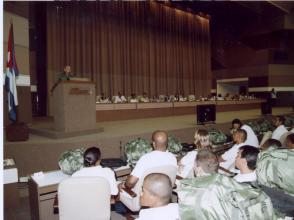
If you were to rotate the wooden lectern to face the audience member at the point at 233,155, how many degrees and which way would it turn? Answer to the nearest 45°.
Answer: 0° — it already faces them

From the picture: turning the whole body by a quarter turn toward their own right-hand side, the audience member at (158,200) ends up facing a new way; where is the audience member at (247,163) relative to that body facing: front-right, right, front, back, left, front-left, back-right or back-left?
front

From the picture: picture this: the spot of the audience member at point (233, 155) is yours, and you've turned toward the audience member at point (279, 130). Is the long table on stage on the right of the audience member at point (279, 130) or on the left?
left

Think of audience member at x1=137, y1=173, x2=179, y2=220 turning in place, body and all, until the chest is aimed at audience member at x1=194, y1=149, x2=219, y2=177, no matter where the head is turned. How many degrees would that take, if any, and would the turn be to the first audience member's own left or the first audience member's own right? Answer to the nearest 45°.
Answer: approximately 90° to the first audience member's own right

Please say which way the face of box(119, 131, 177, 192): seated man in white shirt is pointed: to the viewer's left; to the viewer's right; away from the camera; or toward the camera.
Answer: away from the camera

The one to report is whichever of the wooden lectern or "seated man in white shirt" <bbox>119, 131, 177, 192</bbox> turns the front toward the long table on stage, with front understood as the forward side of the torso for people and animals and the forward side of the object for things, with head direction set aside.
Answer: the seated man in white shirt

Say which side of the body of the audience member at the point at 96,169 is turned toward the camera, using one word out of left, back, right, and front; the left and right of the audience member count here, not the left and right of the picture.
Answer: back

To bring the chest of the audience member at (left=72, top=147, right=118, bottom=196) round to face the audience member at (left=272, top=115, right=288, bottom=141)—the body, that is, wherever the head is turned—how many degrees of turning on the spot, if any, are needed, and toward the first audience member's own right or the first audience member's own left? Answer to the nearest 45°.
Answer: approximately 45° to the first audience member's own right

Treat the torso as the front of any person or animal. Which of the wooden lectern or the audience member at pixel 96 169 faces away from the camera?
the audience member

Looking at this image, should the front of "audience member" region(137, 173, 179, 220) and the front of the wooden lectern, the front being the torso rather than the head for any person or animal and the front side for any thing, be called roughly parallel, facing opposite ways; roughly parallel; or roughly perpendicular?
roughly parallel, facing opposite ways

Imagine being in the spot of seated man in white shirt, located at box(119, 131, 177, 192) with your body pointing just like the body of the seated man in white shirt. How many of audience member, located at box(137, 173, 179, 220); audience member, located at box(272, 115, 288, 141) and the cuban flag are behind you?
1

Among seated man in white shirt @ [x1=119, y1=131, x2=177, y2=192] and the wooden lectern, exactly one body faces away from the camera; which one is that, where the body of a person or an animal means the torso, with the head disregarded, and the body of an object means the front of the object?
the seated man in white shirt

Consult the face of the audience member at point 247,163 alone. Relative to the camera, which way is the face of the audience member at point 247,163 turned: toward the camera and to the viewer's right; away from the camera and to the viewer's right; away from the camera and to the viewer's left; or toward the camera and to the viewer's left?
away from the camera and to the viewer's left

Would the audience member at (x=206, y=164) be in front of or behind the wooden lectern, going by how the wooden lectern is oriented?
in front

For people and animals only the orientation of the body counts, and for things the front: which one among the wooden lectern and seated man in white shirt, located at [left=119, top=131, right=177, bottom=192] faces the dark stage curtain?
the seated man in white shirt

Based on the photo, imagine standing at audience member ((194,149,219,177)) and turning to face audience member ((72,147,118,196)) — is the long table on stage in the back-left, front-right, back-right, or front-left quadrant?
front-right

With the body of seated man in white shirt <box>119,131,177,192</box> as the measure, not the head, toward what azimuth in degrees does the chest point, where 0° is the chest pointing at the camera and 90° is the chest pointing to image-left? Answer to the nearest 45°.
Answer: approximately 180°

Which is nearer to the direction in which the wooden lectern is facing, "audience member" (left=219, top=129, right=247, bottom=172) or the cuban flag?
the audience member

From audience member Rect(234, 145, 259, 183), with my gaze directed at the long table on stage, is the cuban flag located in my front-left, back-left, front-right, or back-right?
front-left

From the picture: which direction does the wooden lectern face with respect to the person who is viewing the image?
facing the viewer and to the right of the viewer
